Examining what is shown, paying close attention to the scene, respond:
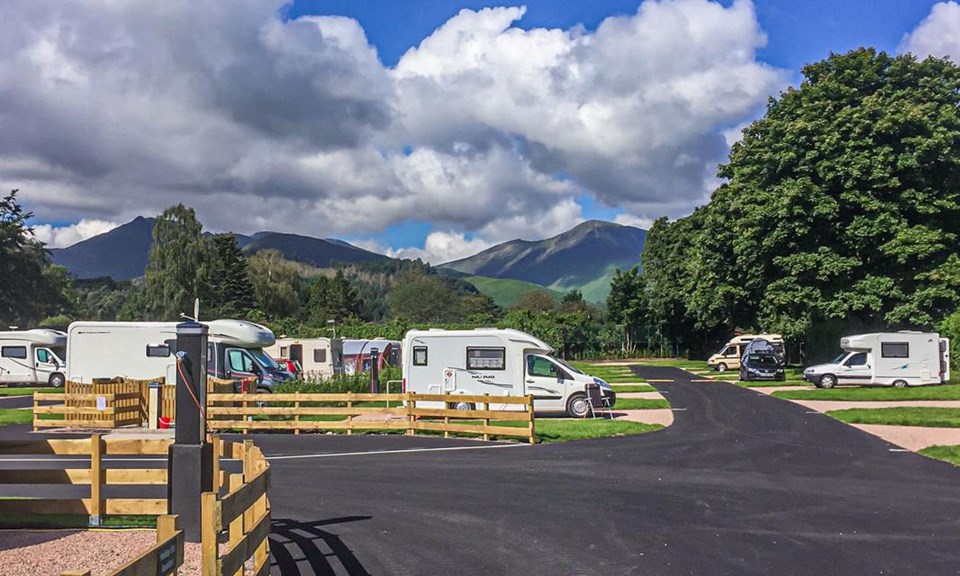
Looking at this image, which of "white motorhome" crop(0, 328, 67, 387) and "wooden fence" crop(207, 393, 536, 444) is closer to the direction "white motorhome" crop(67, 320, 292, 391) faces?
the wooden fence

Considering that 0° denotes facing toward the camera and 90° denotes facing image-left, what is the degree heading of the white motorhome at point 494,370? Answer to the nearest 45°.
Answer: approximately 270°

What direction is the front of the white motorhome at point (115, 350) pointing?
to the viewer's right

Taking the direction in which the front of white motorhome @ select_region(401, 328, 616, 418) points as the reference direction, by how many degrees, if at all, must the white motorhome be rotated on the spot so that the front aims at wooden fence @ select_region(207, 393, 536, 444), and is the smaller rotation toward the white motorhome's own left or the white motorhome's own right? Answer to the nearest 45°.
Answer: approximately 135° to the white motorhome's own right

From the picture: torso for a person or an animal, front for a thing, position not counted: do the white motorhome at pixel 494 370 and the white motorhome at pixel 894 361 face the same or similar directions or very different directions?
very different directions

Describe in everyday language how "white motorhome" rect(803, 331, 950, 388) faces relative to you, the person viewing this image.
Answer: facing to the left of the viewer

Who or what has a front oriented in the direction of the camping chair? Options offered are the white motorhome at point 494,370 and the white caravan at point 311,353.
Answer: the white motorhome

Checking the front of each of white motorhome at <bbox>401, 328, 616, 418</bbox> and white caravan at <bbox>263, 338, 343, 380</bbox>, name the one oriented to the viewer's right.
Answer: the white motorhome

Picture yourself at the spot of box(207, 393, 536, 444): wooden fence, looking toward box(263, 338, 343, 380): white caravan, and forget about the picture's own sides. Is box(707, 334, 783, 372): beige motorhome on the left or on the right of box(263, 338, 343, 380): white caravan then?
right

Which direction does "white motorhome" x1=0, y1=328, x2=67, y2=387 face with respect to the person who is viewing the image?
facing to the right of the viewer

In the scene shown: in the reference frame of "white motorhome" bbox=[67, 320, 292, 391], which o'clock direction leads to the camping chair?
The camping chair is roughly at 1 o'clock from the white motorhome.

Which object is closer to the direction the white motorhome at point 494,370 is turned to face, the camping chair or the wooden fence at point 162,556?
the camping chair
